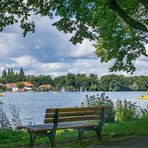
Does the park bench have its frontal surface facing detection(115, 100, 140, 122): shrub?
no

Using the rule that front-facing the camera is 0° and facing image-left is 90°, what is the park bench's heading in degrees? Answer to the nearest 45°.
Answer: approximately 135°
